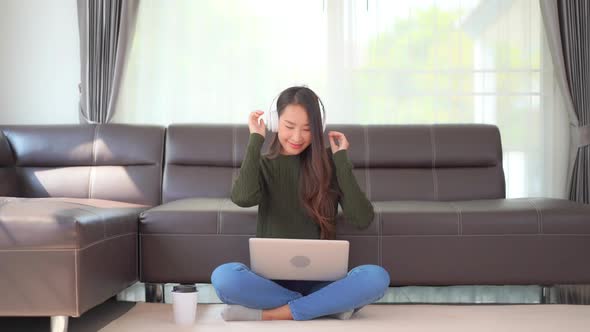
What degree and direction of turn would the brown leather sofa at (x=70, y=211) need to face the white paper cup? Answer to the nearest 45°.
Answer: approximately 45° to its left

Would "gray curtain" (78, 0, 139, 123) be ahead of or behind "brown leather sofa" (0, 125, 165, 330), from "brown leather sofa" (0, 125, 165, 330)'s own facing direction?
behind

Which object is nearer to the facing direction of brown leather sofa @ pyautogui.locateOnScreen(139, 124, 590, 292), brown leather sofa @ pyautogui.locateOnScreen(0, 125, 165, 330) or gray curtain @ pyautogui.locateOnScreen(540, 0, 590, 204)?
the brown leather sofa

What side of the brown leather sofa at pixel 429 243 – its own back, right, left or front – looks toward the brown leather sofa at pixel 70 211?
right

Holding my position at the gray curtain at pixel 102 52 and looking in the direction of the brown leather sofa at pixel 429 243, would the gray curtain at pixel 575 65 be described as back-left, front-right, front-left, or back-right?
front-left

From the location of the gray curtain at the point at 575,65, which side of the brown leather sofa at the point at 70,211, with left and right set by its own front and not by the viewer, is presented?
left

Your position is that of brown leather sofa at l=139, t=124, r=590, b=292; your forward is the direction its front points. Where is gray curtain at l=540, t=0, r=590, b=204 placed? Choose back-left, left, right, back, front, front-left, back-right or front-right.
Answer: back-left

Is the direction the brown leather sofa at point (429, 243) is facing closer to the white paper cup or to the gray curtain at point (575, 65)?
the white paper cup

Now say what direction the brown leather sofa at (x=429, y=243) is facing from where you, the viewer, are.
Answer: facing the viewer

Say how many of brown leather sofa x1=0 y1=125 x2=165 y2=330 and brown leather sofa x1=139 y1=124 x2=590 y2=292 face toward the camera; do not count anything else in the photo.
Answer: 2

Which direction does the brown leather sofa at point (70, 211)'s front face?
toward the camera
